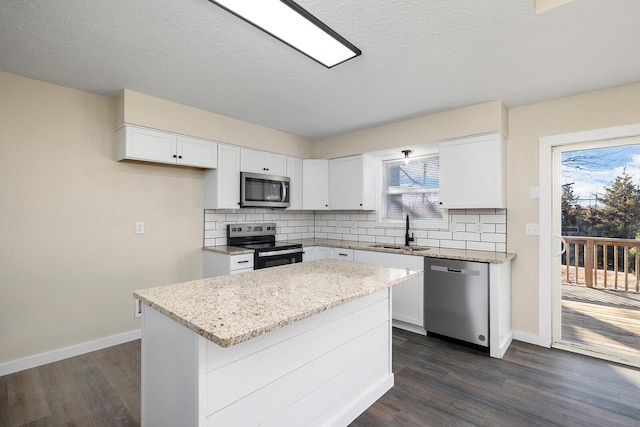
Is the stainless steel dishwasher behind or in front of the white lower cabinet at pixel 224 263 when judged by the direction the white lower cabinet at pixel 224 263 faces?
in front

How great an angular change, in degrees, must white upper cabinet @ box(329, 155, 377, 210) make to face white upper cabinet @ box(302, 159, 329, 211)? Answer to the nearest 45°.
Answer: approximately 45° to its right

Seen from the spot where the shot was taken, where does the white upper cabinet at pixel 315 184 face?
facing the viewer

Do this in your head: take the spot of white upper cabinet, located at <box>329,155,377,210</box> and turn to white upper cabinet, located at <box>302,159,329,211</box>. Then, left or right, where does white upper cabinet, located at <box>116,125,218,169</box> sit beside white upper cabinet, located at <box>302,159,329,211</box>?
left

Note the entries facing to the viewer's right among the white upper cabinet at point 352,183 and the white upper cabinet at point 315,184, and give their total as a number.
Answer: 0

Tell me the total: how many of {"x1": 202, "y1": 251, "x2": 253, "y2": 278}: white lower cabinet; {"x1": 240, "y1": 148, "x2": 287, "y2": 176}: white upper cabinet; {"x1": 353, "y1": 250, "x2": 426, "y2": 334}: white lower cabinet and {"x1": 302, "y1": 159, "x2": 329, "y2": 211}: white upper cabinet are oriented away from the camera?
0

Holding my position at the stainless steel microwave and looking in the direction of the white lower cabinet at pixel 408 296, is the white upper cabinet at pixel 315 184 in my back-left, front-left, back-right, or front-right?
front-left

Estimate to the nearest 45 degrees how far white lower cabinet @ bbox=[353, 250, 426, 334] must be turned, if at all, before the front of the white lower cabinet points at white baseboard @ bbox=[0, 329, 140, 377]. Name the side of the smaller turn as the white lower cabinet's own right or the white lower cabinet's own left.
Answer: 0° — it already faces it

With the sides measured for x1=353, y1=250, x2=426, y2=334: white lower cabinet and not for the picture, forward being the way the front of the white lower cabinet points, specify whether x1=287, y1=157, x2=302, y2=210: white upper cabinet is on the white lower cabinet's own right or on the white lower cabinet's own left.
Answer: on the white lower cabinet's own right

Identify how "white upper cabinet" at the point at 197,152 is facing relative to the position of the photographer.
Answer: facing the viewer and to the right of the viewer
